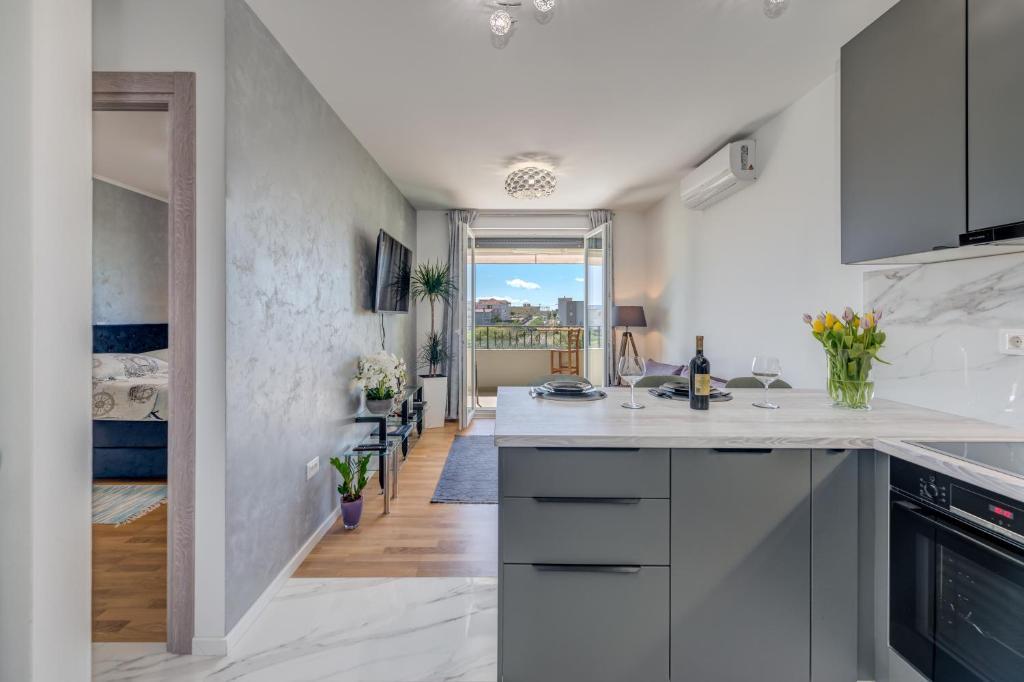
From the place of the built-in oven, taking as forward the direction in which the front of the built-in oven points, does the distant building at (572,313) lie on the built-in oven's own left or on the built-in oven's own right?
on the built-in oven's own right

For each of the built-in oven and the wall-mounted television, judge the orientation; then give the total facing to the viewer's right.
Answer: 1

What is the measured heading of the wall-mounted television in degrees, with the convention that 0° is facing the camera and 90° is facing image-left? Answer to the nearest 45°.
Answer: approximately 270°

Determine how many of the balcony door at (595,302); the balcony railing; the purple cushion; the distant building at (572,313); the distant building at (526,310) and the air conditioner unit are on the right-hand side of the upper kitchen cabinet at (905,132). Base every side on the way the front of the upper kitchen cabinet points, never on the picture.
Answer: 6

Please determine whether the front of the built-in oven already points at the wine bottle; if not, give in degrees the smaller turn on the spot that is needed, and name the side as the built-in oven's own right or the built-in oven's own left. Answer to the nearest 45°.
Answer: approximately 45° to the built-in oven's own right

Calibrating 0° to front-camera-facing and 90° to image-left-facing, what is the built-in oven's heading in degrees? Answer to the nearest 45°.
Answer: approximately 45°

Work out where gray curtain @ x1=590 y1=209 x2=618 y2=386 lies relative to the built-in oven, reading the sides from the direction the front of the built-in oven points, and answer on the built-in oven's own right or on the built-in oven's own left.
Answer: on the built-in oven's own right

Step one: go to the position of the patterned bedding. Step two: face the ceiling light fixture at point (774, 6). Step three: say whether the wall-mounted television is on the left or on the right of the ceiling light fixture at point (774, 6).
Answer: left

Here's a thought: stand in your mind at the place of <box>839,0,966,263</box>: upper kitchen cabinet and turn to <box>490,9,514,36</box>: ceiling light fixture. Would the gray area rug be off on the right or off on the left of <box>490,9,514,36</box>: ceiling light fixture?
right

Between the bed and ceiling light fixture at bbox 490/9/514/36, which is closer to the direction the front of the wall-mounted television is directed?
the ceiling light fixture

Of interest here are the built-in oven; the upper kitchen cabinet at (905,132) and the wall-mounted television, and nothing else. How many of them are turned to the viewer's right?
1

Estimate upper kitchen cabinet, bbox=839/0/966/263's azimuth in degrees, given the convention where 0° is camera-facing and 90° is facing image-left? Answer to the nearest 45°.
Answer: approximately 45°

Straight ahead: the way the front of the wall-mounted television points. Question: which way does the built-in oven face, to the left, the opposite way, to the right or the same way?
the opposite way

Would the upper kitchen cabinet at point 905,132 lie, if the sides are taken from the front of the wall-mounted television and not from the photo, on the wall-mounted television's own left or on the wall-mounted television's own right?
on the wall-mounted television's own right

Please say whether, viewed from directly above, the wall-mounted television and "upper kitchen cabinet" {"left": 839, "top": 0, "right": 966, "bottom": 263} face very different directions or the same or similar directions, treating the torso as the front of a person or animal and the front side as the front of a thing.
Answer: very different directions

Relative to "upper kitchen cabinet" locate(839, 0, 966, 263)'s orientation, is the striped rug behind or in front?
in front
